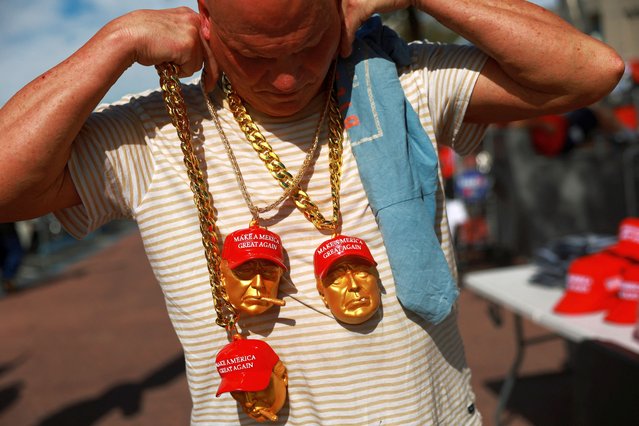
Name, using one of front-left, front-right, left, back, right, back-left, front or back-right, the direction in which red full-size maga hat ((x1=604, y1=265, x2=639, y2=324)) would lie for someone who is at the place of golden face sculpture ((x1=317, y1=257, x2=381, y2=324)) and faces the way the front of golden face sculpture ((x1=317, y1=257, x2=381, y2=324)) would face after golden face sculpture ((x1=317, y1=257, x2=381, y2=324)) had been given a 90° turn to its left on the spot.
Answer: front-left

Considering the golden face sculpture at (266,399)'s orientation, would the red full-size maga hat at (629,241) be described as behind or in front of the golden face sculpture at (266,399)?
behind
